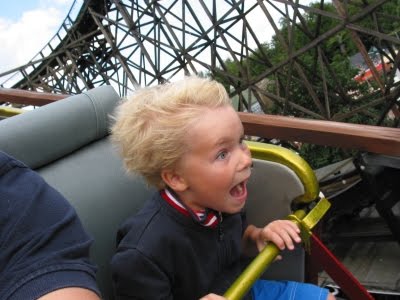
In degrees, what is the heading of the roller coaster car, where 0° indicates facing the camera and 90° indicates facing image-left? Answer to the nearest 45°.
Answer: approximately 315°
